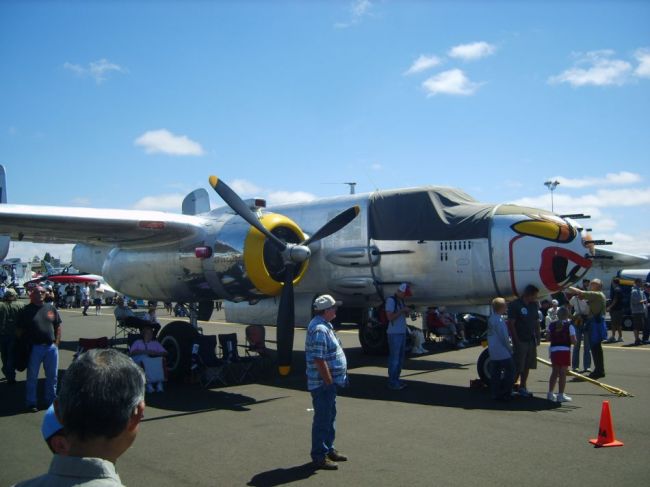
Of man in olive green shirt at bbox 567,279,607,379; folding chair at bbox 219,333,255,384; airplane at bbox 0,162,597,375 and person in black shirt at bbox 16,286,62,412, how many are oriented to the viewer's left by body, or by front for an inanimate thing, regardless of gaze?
1

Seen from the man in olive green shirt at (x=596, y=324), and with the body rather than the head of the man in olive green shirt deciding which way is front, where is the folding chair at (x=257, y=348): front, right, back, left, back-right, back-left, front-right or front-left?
front

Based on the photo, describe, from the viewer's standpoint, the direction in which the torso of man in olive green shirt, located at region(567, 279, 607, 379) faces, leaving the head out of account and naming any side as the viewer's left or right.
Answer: facing to the left of the viewer

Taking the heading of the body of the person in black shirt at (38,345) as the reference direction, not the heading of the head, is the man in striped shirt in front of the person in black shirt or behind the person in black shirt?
in front

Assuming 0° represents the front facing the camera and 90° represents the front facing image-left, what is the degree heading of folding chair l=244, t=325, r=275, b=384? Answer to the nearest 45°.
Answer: approximately 315°

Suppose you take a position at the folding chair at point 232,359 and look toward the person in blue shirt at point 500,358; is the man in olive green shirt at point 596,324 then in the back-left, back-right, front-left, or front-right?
front-left

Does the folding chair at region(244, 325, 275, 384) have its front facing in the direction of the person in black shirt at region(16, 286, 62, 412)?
no

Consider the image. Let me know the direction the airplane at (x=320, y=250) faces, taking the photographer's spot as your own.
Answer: facing the viewer and to the right of the viewer
